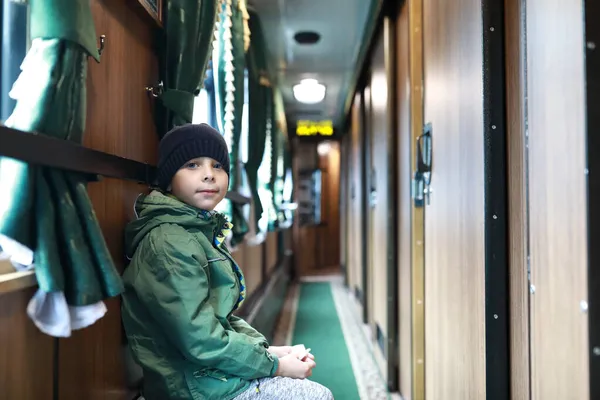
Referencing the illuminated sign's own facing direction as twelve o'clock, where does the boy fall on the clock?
The boy is roughly at 12 o'clock from the illuminated sign.

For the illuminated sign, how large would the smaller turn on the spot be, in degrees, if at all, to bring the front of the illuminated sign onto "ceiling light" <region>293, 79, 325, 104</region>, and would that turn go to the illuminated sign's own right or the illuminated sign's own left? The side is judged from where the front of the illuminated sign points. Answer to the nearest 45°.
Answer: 0° — it already faces it

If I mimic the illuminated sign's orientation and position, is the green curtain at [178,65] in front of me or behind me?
in front

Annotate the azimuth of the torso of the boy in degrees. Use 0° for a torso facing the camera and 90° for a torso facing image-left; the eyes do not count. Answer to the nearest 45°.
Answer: approximately 270°

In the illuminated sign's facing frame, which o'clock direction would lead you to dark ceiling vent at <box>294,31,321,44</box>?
The dark ceiling vent is roughly at 12 o'clock from the illuminated sign.

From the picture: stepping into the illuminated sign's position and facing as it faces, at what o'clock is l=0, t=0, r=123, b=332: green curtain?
The green curtain is roughly at 12 o'clock from the illuminated sign.
